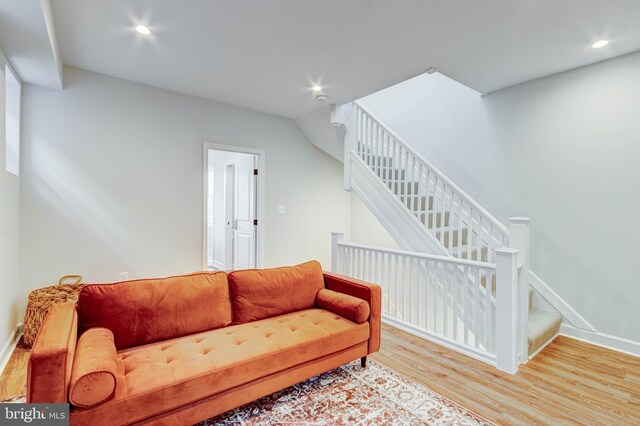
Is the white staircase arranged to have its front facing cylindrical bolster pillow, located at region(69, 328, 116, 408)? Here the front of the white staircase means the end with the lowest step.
no

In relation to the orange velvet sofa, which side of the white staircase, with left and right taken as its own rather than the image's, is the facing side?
right

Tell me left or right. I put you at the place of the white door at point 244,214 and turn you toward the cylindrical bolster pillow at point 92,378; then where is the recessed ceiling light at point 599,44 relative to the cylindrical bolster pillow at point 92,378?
left

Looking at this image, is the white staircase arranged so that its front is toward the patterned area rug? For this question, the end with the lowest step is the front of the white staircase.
no

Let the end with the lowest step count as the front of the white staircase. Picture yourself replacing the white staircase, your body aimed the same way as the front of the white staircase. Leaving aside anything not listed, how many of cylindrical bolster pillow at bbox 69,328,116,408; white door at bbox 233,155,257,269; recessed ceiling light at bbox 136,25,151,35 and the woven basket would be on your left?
0

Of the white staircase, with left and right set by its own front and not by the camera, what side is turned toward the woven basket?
right

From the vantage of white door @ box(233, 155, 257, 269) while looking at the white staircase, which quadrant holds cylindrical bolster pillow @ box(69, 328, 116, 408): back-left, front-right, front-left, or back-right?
front-right

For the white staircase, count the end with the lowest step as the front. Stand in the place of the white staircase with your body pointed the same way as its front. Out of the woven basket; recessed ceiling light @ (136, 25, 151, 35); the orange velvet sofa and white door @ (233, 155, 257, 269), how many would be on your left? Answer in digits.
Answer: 0

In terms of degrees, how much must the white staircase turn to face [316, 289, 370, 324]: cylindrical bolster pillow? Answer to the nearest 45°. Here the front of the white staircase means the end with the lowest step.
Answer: approximately 90° to its right

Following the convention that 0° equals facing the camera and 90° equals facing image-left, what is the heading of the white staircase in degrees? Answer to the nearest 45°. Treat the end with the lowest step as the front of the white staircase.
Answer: approximately 315°

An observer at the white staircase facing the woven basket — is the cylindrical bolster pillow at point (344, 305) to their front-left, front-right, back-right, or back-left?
front-left

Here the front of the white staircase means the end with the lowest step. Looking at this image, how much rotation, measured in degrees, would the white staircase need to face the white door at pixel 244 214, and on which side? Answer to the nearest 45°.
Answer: approximately 135° to its right

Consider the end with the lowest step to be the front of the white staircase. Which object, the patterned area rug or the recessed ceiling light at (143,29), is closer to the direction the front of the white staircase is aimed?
the patterned area rug
